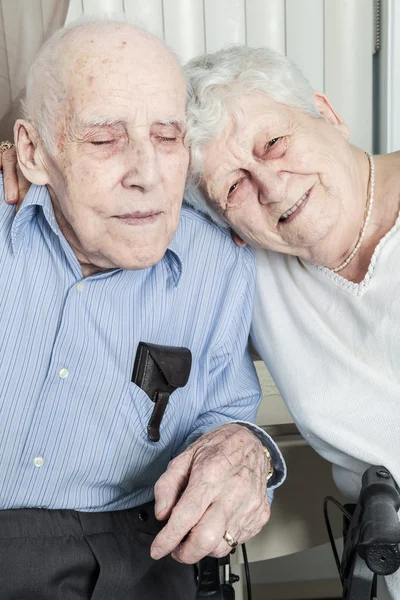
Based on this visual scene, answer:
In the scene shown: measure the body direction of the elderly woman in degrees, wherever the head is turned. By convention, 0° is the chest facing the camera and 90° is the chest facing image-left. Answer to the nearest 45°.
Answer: approximately 0°

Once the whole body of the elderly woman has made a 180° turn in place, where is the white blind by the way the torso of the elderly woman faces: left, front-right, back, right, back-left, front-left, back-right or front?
front

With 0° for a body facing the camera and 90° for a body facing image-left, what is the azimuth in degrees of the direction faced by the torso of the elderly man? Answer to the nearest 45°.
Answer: approximately 0°

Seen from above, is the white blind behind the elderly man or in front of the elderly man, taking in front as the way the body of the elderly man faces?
behind
